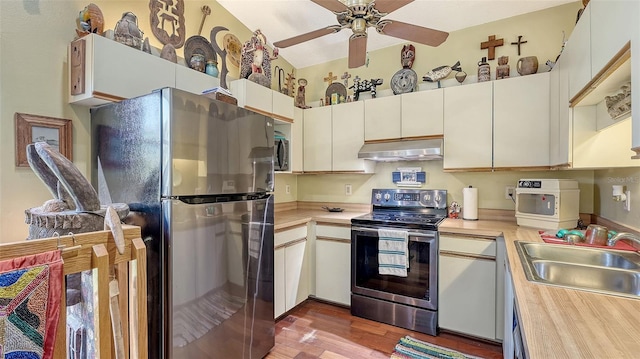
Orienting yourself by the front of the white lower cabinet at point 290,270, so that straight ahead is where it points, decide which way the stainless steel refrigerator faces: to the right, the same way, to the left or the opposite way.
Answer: the same way

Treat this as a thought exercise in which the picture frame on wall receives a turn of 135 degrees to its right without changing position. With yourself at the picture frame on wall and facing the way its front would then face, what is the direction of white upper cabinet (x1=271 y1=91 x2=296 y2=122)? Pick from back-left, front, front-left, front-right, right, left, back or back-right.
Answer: back

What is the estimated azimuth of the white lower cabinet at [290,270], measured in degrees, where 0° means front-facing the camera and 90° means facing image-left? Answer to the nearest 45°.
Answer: approximately 315°

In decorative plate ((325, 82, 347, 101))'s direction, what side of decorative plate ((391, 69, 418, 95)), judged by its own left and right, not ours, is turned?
right

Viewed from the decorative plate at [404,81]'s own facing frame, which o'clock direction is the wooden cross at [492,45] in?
The wooden cross is roughly at 9 o'clock from the decorative plate.

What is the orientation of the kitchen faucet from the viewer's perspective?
to the viewer's left

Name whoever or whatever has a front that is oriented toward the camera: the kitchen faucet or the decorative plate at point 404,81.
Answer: the decorative plate

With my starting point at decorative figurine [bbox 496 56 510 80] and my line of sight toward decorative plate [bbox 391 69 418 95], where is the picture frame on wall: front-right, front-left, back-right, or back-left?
front-left

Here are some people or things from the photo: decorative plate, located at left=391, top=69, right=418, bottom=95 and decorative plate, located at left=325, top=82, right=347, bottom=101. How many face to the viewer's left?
0

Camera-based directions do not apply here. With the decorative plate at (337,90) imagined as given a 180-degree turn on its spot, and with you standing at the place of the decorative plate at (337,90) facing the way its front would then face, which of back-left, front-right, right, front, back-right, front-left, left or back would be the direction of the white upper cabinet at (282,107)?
back-left

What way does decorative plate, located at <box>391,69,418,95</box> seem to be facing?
toward the camera

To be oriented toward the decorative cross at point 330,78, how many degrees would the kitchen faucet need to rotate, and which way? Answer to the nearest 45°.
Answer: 0° — it already faces it

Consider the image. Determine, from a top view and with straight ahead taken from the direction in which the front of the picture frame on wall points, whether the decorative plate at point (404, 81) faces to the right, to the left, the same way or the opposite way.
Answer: to the right
